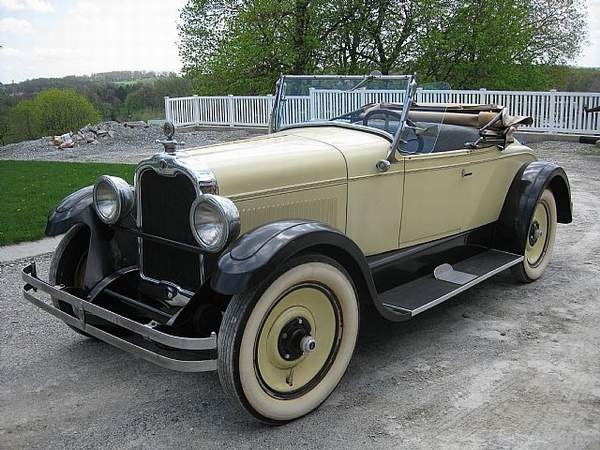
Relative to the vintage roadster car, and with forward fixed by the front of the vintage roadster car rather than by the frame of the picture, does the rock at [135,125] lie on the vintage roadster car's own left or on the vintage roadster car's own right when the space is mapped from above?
on the vintage roadster car's own right

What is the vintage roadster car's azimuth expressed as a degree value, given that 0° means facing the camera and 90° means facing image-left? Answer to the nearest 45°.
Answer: approximately 45°

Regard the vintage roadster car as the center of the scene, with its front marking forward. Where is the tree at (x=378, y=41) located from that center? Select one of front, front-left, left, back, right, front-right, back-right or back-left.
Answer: back-right
